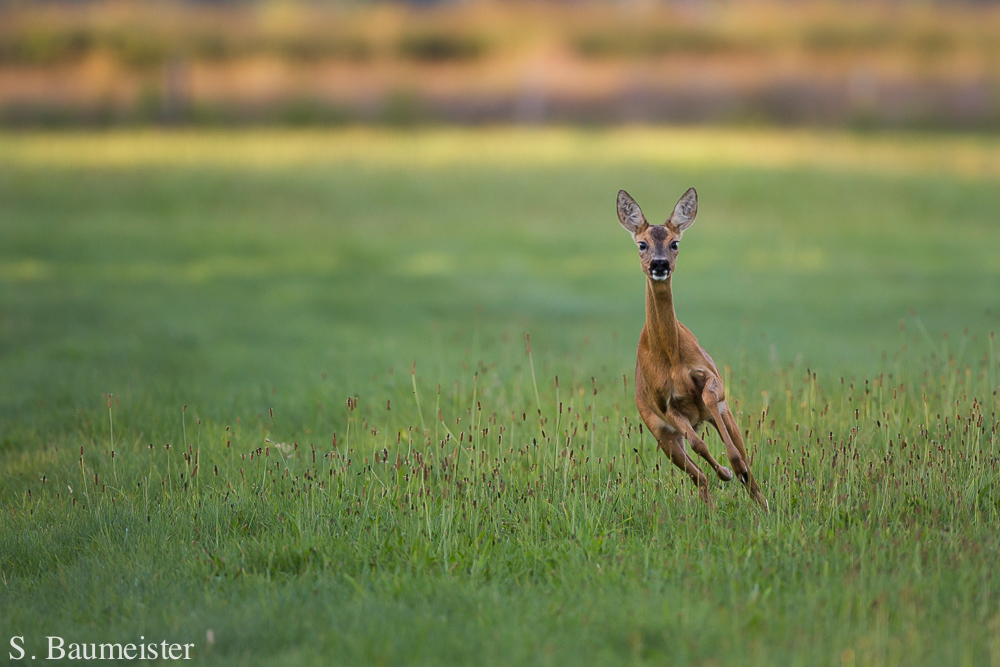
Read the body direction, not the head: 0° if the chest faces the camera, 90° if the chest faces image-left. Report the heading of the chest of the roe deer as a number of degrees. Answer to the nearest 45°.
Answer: approximately 0°
